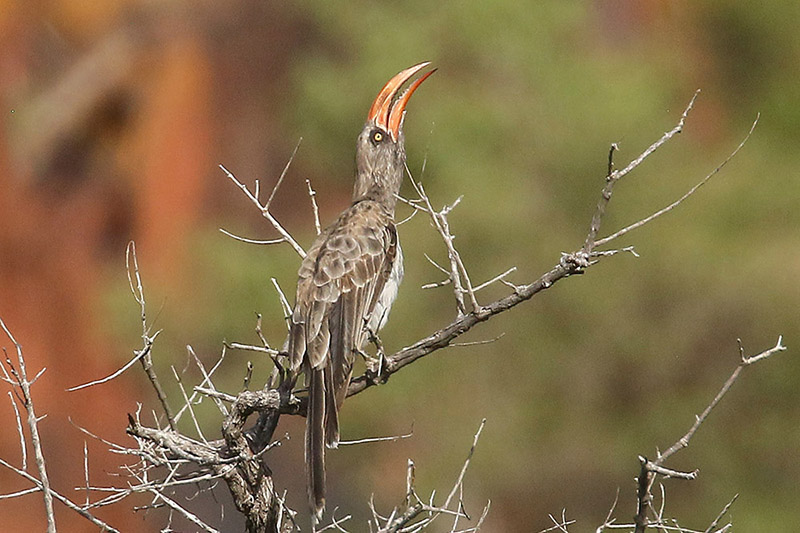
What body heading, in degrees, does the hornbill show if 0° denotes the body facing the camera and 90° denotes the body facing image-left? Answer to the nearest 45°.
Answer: approximately 225°

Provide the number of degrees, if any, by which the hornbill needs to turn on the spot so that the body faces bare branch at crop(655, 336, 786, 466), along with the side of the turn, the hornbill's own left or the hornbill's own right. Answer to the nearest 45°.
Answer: approximately 90° to the hornbill's own right
